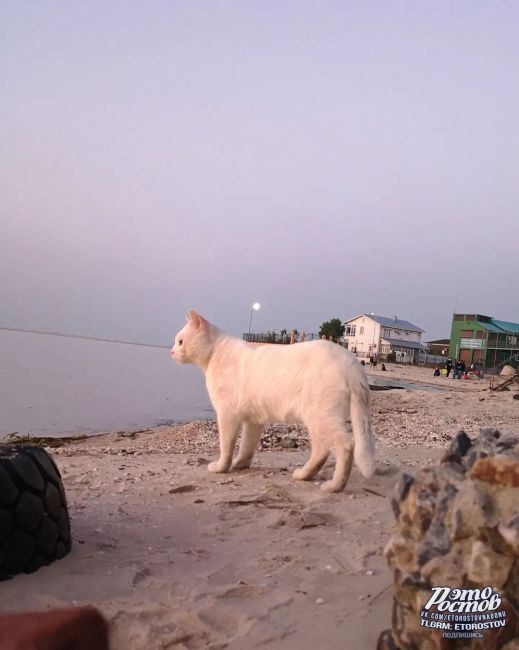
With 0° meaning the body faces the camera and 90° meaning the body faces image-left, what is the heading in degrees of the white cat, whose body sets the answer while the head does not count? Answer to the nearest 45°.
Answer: approximately 90°

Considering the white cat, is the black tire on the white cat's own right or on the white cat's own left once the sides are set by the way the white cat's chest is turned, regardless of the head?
on the white cat's own left

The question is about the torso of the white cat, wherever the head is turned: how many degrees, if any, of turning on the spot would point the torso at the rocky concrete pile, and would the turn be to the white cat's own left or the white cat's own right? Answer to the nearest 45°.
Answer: approximately 90° to the white cat's own left
